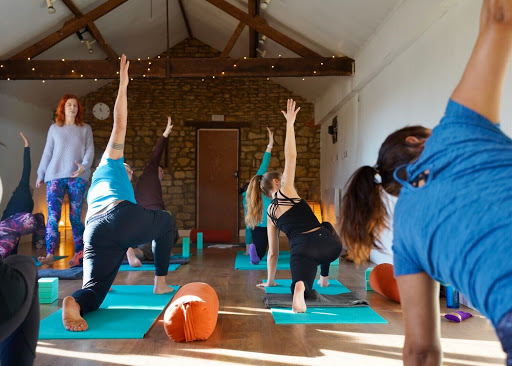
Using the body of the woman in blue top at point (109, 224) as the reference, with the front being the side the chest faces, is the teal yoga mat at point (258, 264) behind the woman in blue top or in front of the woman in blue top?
in front

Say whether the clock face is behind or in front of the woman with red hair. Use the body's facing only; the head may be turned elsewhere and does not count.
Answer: behind

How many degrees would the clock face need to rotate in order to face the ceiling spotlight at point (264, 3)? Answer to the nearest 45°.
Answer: approximately 45° to its left

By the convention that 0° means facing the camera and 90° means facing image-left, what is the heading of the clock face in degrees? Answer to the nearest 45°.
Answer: approximately 0°

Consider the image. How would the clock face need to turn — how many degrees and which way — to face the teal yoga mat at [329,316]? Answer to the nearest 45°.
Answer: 0° — it already faces it

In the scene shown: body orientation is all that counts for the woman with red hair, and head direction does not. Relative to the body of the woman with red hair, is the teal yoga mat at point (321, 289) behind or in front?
in front

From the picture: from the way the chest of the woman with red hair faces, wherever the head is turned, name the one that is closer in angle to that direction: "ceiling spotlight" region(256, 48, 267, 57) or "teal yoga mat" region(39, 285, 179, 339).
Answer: the teal yoga mat

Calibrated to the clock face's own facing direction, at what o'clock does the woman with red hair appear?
The woman with red hair is roughly at 12 o'clock from the clock face.

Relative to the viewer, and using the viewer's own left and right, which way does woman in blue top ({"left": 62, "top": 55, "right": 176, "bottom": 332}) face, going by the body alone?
facing away from the viewer and to the right of the viewer

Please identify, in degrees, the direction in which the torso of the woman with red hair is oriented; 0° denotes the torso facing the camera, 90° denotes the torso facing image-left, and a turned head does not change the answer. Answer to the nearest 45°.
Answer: approximately 0°
